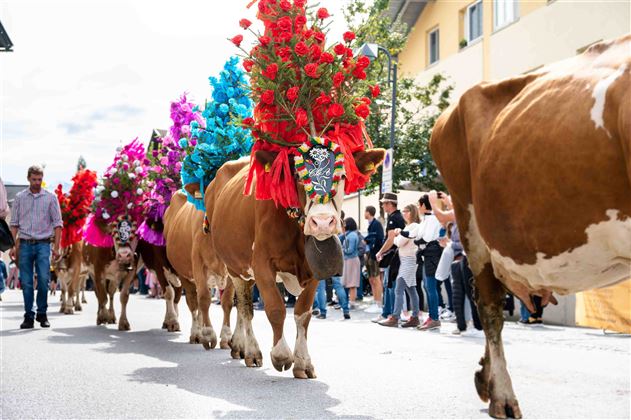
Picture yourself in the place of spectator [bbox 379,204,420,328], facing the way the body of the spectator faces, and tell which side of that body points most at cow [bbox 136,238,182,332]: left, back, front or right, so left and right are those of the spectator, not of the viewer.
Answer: front

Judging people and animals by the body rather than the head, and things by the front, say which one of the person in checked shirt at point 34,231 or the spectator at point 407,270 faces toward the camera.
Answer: the person in checked shirt

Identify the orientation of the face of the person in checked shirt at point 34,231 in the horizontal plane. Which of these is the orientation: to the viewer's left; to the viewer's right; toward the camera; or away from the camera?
toward the camera

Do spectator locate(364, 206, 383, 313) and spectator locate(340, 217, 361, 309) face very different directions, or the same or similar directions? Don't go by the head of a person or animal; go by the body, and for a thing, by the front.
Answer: same or similar directions

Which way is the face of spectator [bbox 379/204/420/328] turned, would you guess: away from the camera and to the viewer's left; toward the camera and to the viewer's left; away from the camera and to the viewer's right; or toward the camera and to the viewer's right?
toward the camera and to the viewer's left

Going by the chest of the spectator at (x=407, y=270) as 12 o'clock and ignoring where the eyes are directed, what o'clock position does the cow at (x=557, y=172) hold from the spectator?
The cow is roughly at 9 o'clock from the spectator.

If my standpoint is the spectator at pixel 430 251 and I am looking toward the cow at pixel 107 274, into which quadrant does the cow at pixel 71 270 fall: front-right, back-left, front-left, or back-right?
front-right

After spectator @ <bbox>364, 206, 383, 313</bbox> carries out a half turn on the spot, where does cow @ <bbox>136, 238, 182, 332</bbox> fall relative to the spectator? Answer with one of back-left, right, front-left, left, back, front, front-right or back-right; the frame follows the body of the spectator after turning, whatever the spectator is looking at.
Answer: back-right

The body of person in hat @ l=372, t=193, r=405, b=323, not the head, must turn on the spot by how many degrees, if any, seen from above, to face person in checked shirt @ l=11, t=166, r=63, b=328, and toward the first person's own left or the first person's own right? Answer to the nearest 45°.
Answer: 0° — they already face them

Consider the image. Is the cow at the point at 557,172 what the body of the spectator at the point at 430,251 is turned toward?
no

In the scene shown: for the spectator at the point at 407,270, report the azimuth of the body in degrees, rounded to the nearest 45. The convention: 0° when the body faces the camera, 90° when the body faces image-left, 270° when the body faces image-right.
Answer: approximately 90°

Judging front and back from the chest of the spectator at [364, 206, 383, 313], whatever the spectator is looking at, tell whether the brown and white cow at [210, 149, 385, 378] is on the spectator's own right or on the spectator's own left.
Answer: on the spectator's own left

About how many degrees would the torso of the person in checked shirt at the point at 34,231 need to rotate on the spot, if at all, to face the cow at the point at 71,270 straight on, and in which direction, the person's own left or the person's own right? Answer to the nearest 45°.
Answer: approximately 180°

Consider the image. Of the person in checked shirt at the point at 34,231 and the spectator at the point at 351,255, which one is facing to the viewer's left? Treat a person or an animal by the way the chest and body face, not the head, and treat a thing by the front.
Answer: the spectator

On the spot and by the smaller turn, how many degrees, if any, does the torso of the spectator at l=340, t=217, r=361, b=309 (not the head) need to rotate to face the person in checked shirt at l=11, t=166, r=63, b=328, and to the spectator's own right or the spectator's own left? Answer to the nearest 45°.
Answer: approximately 45° to the spectator's own left

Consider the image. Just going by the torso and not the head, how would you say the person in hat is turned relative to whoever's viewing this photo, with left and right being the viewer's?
facing to the left of the viewer

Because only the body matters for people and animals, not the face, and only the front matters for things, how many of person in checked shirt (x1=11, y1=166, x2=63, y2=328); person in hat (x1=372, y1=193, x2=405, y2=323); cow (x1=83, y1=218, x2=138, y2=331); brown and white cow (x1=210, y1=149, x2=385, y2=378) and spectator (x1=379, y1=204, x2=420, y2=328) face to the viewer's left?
2

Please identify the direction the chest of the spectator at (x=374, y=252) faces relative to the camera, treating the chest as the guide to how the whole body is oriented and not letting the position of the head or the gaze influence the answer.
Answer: to the viewer's left

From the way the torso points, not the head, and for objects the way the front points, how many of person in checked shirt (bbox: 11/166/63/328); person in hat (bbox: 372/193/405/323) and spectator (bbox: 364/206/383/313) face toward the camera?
1

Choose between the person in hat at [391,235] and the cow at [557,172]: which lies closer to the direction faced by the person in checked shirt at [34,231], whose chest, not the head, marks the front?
the cow
